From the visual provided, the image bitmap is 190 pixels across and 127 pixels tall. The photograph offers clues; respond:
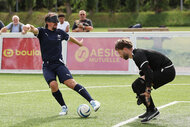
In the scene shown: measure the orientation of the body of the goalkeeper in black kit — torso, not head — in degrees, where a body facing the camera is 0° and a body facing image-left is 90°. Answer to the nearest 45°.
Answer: approximately 90°

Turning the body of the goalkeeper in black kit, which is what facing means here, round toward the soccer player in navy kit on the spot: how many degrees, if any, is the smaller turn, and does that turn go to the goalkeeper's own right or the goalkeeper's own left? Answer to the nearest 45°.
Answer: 0° — they already face them

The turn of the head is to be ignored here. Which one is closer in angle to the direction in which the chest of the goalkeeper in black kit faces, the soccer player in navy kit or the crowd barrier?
the soccer player in navy kit

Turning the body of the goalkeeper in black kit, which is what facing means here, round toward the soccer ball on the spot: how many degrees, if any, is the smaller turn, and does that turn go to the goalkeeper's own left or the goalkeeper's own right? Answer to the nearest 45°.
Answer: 0° — they already face it

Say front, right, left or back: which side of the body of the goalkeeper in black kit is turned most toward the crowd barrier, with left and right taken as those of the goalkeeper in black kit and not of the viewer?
right

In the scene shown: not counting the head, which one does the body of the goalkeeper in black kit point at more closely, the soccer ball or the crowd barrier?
the soccer ball
